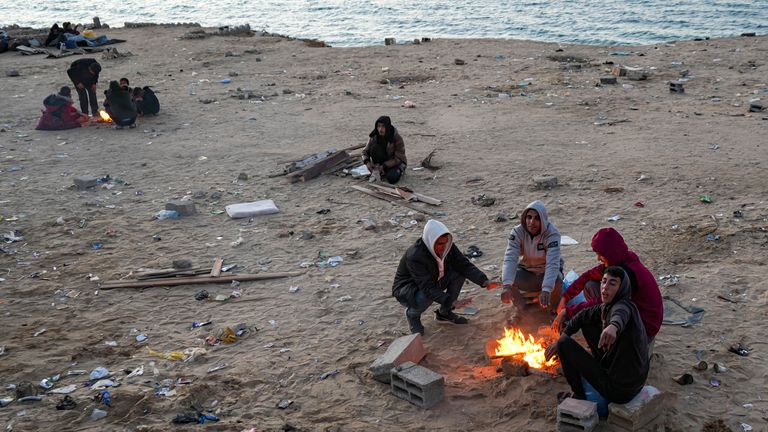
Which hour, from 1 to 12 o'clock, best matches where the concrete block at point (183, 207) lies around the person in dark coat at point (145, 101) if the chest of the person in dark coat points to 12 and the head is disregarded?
The concrete block is roughly at 9 o'clock from the person in dark coat.

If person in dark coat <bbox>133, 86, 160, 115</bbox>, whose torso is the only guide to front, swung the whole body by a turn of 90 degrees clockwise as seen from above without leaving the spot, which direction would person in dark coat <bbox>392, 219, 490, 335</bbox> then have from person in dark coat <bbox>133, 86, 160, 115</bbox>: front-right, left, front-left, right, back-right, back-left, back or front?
back

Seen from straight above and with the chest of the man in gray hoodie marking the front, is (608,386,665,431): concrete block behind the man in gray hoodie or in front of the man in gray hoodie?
in front

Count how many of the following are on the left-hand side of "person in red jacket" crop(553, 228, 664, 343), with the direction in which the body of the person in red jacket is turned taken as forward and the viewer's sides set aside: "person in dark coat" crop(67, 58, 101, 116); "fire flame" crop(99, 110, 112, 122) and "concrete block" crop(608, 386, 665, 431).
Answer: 1

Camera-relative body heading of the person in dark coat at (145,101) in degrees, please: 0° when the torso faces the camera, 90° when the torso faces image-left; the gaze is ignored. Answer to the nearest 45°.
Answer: approximately 90°

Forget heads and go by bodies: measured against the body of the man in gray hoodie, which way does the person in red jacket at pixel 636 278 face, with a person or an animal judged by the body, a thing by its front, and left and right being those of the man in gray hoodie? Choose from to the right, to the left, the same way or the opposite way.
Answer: to the right

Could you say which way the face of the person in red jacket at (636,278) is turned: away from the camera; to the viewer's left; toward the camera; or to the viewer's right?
to the viewer's left

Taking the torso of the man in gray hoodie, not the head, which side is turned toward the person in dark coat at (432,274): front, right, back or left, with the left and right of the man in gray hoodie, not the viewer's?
right

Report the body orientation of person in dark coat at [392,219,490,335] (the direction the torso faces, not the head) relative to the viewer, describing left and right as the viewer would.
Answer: facing the viewer and to the right of the viewer

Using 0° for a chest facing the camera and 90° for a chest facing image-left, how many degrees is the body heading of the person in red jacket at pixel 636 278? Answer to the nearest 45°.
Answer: approximately 90°

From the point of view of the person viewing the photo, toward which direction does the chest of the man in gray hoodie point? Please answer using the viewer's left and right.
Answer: facing the viewer

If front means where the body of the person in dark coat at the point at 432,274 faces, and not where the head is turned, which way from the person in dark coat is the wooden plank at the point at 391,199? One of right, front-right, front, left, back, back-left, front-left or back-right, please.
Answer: back-left

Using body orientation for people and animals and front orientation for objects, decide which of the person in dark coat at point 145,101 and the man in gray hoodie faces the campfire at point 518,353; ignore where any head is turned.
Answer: the man in gray hoodie

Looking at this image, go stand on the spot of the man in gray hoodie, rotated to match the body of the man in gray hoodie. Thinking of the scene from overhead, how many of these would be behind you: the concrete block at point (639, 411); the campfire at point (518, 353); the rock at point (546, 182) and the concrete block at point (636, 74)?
2

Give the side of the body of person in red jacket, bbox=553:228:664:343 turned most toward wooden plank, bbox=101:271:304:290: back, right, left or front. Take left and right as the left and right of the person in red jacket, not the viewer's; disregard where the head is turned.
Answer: front

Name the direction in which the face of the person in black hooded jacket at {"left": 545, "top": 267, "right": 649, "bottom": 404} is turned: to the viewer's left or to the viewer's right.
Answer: to the viewer's left

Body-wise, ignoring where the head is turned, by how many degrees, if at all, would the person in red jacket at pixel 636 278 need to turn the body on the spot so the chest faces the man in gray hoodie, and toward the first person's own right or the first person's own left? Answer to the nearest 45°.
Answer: approximately 45° to the first person's own right

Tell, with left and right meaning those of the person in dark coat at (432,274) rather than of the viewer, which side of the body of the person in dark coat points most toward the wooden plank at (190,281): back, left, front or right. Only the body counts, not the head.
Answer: back

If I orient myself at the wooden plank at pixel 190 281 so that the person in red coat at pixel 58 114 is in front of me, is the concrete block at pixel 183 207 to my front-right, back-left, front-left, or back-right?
front-right

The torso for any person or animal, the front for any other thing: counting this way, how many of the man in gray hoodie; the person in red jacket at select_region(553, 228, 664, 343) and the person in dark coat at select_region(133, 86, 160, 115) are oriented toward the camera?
1
